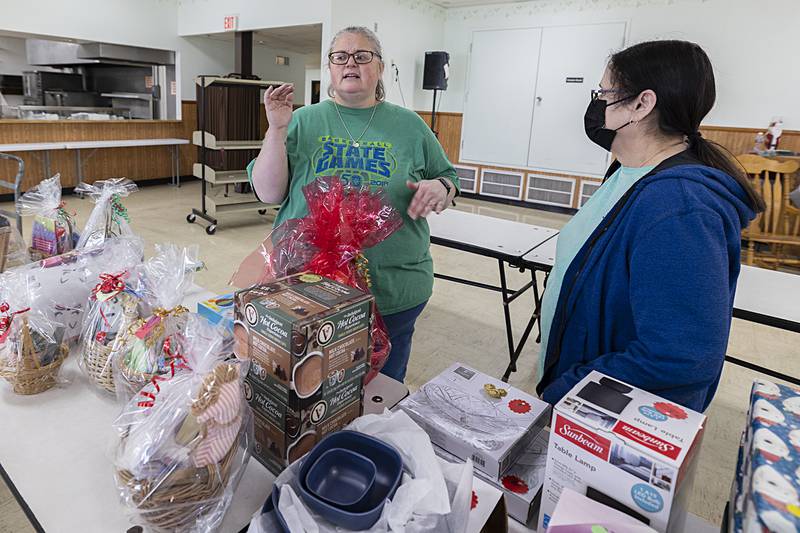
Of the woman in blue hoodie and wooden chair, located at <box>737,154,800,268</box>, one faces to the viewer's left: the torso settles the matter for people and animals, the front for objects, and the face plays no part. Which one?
the woman in blue hoodie

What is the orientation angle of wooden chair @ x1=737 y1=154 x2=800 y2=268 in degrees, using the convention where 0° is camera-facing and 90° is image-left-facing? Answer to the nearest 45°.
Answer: approximately 0°

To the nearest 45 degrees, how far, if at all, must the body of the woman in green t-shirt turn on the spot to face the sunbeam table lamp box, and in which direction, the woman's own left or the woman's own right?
0° — they already face it

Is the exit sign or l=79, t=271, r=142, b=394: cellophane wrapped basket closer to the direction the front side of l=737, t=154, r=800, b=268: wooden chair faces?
the cellophane wrapped basket

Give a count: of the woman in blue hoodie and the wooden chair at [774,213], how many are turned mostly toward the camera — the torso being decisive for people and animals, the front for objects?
1

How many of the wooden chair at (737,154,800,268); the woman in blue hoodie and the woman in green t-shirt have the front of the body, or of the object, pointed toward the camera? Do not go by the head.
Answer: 2

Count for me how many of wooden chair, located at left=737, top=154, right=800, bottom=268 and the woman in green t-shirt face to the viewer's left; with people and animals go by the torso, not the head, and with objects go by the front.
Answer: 0

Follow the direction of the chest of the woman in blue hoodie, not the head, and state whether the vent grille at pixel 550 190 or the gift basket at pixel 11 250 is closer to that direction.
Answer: the gift basket

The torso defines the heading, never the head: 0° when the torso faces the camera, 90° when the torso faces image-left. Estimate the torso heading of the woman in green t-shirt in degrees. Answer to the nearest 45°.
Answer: approximately 0°

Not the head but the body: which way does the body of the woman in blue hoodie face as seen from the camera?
to the viewer's left

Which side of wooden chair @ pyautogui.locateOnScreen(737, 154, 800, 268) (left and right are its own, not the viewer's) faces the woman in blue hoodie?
front

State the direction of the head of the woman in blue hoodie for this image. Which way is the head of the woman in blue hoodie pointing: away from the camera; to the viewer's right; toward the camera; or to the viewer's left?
to the viewer's left

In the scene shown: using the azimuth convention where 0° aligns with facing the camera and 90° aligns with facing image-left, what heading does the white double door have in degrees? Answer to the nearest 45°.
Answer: approximately 45°
